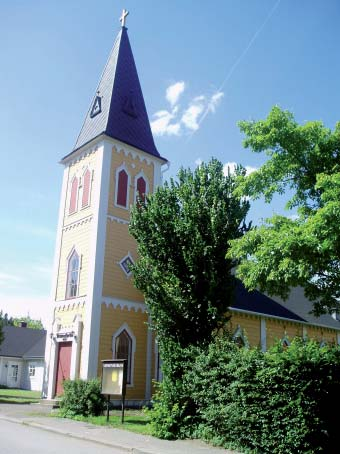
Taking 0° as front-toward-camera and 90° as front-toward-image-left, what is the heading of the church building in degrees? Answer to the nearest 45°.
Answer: approximately 45°

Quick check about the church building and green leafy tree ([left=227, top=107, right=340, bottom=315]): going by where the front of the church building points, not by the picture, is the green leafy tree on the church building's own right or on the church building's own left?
on the church building's own left

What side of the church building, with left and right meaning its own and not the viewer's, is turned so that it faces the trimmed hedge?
left

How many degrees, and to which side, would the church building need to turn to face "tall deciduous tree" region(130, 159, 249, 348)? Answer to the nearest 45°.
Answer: approximately 90° to its left

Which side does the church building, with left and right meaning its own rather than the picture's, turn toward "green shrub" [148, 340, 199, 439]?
left
